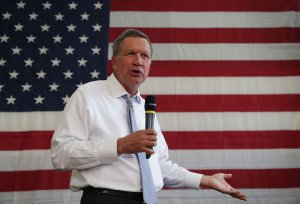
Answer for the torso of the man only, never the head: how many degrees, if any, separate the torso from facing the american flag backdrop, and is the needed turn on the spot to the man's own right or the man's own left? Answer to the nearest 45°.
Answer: approximately 135° to the man's own left

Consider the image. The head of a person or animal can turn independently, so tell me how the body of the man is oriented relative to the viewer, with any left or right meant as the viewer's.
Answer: facing the viewer and to the right of the viewer
